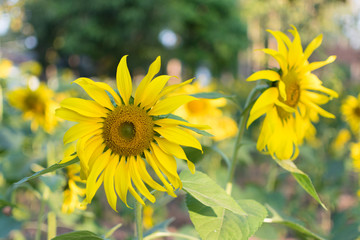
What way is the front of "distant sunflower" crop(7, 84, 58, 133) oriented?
toward the camera

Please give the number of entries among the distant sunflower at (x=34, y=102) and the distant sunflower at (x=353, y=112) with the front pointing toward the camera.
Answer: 2

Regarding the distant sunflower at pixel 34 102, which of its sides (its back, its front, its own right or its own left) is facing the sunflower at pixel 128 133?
front

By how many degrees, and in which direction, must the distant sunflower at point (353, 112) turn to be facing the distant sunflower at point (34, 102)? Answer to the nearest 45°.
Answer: approximately 45° to its right

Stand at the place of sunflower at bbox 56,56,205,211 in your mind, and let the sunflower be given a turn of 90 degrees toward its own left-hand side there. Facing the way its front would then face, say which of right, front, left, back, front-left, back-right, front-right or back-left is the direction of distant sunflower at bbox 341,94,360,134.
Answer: front-left

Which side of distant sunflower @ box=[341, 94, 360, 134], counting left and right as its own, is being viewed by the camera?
front

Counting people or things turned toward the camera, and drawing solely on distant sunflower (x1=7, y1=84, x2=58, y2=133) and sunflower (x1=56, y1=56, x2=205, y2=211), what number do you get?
2

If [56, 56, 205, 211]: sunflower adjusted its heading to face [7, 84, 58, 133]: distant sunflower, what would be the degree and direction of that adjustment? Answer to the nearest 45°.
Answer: approximately 180°

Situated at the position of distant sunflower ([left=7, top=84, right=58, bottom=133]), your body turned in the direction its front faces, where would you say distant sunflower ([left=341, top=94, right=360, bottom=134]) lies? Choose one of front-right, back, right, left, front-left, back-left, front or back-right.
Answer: left

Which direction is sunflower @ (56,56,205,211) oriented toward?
toward the camera
